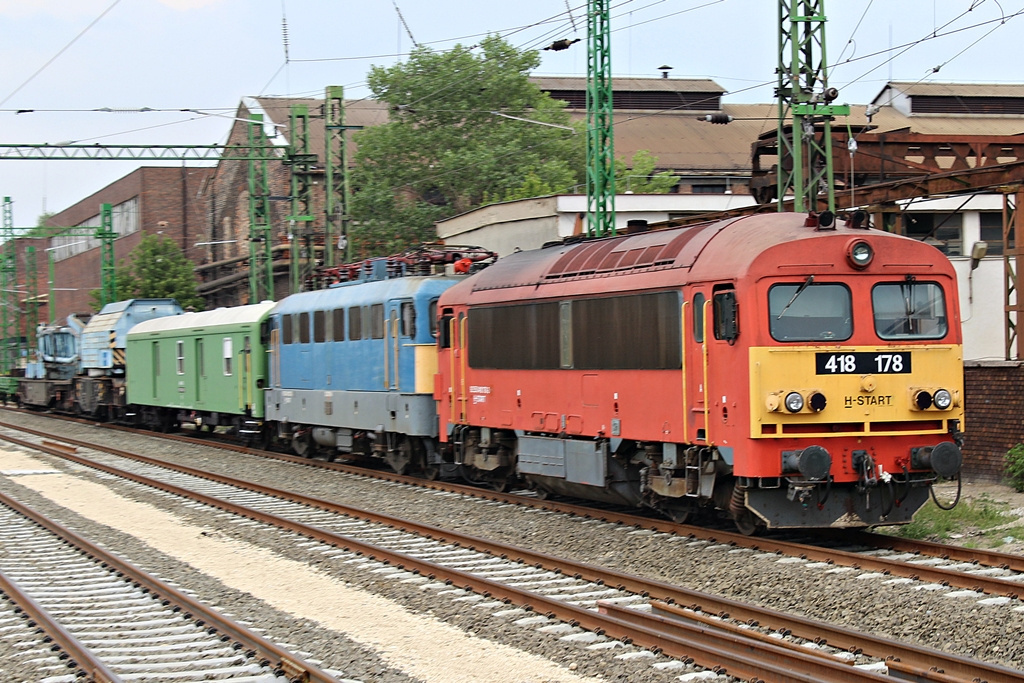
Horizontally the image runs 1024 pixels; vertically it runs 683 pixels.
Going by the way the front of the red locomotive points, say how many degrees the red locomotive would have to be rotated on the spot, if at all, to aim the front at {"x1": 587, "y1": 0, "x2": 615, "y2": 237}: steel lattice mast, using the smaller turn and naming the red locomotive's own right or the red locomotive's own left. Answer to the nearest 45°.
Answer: approximately 135° to the red locomotive's own left

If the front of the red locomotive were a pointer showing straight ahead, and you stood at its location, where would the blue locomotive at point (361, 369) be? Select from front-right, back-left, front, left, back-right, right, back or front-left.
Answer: back

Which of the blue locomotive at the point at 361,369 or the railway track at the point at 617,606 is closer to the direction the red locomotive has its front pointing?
the railway track

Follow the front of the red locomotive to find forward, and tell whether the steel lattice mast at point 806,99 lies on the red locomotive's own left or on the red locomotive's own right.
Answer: on the red locomotive's own left

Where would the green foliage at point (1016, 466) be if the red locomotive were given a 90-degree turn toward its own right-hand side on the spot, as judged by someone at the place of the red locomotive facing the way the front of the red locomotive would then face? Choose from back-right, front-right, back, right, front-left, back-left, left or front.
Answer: back

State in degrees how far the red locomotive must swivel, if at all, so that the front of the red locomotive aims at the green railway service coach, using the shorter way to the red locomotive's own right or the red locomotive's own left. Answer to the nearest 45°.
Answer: approximately 180°
